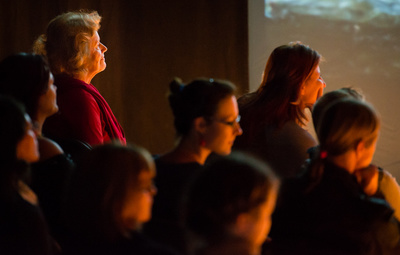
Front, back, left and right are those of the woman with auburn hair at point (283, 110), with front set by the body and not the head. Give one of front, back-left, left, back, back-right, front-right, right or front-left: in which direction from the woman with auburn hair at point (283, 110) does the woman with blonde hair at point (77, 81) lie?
back-left

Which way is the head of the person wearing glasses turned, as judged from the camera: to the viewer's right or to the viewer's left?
to the viewer's right

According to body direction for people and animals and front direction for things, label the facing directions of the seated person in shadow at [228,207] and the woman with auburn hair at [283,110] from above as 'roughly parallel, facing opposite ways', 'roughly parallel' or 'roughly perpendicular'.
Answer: roughly parallel

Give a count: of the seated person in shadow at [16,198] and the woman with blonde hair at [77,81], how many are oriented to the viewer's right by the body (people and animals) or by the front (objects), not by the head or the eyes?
2

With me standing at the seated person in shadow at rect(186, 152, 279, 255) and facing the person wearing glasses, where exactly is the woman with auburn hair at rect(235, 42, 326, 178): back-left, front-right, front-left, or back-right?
front-right

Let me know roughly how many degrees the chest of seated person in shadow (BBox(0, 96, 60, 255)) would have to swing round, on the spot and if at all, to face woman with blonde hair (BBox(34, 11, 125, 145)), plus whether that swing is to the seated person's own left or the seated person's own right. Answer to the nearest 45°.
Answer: approximately 90° to the seated person's own left

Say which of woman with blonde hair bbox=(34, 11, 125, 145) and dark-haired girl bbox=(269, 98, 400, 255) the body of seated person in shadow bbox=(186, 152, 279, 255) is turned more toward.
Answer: the dark-haired girl

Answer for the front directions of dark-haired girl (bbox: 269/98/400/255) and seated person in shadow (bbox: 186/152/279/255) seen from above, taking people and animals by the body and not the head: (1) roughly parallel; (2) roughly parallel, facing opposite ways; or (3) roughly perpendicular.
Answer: roughly parallel

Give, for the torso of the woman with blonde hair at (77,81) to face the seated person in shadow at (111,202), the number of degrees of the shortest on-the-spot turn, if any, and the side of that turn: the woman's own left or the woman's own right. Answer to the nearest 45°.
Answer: approximately 90° to the woman's own right

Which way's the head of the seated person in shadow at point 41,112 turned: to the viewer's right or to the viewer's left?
to the viewer's right

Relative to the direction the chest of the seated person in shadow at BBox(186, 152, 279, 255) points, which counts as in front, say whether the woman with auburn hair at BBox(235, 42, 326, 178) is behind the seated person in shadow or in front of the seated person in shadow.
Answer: in front

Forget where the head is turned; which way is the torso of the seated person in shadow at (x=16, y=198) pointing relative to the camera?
to the viewer's right

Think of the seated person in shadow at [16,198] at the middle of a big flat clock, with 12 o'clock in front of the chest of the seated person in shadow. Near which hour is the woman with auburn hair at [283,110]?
The woman with auburn hair is roughly at 11 o'clock from the seated person in shadow.

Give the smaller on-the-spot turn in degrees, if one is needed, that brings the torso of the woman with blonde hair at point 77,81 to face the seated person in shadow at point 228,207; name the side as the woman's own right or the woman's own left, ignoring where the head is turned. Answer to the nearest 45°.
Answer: approximately 90° to the woman's own right

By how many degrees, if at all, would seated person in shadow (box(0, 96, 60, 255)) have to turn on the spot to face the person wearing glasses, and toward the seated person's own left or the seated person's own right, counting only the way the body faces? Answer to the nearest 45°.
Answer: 0° — they already face them

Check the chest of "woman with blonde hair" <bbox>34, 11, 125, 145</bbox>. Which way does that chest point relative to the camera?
to the viewer's right

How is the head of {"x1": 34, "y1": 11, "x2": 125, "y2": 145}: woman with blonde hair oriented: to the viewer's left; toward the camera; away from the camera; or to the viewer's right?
to the viewer's right

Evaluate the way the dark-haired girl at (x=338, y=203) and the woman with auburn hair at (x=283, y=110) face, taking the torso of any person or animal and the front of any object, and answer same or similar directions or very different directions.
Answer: same or similar directions
